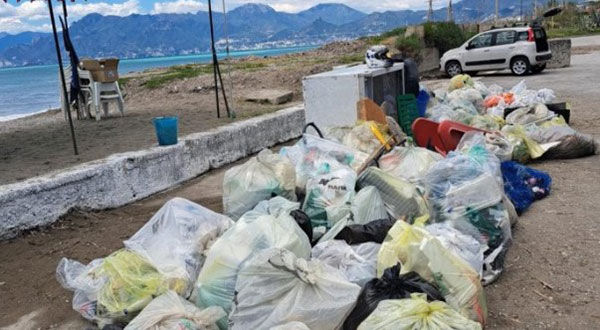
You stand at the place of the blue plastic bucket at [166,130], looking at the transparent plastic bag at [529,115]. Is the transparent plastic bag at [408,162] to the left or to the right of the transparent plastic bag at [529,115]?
right

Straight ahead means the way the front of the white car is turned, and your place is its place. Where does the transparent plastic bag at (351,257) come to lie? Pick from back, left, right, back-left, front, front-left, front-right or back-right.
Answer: back-left

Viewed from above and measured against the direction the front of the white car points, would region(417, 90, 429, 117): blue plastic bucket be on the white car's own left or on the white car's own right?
on the white car's own left

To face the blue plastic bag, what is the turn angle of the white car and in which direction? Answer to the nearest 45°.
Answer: approximately 135° to its left

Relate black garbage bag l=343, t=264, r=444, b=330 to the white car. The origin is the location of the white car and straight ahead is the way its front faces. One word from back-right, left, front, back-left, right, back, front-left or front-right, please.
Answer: back-left

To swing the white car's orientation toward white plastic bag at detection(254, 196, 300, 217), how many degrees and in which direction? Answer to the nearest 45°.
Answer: approximately 135° to its left

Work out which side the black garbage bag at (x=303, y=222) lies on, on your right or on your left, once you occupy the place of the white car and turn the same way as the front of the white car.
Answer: on your left

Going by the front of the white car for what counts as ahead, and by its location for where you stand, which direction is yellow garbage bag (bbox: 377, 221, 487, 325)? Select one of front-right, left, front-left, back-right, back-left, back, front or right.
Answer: back-left

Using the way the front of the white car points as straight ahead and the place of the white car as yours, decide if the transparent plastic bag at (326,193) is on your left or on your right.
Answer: on your left

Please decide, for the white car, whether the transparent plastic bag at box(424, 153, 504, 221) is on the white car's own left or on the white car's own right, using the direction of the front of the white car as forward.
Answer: on the white car's own left

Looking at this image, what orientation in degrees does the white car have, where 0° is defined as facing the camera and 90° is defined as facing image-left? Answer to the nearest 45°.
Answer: approximately 135°

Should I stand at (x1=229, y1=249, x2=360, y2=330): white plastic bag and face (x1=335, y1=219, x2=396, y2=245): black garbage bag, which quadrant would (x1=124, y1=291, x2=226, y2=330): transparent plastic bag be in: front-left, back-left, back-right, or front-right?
back-left

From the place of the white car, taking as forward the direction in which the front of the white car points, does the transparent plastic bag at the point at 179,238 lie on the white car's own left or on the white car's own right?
on the white car's own left

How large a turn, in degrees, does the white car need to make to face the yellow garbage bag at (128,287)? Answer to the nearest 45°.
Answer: approximately 135° to its left
